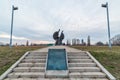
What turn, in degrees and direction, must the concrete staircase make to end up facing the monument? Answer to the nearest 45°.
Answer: approximately 180°

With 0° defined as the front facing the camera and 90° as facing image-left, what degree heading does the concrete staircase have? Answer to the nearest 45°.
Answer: approximately 0°
